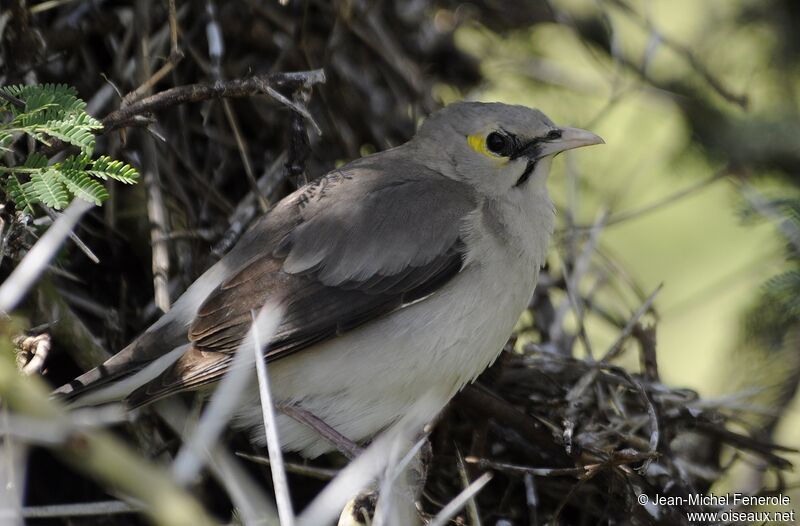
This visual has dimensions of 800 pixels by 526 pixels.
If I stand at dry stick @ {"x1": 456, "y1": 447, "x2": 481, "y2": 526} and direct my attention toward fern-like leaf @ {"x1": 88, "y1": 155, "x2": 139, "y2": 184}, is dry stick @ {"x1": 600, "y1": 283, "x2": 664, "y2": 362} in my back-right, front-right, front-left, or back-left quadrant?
back-right

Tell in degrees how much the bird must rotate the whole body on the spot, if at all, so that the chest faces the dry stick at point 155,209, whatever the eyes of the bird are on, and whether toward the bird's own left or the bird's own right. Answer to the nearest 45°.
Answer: approximately 135° to the bird's own left

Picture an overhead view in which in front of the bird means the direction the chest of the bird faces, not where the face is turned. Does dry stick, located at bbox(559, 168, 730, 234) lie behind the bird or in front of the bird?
in front

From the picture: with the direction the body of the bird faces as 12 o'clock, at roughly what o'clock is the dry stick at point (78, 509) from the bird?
The dry stick is roughly at 4 o'clock from the bird.

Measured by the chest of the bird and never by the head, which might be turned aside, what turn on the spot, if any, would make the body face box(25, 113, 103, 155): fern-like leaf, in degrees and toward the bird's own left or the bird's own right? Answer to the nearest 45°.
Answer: approximately 135° to the bird's own right

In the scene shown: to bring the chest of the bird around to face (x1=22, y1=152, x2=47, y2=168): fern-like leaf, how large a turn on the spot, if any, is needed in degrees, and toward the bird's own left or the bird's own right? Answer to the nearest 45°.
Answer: approximately 180°

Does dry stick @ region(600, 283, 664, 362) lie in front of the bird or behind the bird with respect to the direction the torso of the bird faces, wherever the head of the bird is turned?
in front

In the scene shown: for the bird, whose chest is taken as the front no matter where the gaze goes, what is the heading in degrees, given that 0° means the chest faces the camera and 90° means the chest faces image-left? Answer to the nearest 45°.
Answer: approximately 270°

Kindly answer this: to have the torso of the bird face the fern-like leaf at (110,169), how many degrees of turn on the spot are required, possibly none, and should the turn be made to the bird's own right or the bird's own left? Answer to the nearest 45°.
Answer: approximately 135° to the bird's own right

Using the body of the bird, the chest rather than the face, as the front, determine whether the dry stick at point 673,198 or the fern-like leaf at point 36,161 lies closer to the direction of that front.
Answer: the dry stick
